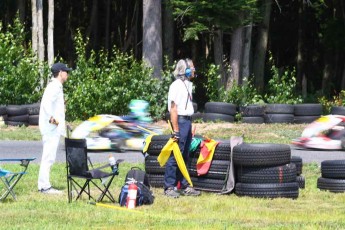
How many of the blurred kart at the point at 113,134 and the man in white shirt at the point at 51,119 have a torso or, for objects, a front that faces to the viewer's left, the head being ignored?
1

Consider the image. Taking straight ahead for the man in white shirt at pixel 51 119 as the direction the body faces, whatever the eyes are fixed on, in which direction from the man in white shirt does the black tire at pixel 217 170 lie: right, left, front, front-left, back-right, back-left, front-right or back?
front

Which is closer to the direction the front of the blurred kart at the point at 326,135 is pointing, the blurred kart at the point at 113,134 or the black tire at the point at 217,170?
the blurred kart

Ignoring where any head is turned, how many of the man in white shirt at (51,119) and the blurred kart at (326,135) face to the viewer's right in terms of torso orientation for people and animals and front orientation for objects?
1

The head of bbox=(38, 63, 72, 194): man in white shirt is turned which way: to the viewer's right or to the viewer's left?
to the viewer's right

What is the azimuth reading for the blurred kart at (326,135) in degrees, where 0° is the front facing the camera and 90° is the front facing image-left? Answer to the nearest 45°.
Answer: approximately 90°

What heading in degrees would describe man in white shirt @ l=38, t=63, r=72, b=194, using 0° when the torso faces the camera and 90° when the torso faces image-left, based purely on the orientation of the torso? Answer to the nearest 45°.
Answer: approximately 270°

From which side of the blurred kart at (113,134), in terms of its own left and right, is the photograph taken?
left

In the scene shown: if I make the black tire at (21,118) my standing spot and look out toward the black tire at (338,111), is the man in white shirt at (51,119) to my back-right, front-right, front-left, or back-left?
front-right

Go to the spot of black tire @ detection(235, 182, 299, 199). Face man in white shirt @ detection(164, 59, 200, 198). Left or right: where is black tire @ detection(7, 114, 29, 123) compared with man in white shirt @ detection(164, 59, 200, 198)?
right

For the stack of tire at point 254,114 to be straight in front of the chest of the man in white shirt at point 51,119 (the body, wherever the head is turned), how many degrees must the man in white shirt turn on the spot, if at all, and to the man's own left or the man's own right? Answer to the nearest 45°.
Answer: approximately 45° to the man's own left

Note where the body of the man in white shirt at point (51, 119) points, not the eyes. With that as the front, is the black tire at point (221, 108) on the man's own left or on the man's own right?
on the man's own left

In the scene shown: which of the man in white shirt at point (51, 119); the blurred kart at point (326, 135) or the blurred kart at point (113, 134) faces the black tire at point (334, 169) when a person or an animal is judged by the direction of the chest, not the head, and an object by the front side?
the man in white shirt
